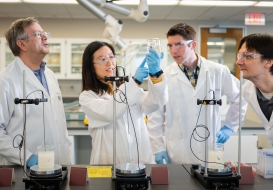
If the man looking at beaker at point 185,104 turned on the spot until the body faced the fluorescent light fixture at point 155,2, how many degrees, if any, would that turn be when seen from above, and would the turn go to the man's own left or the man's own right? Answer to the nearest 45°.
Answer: approximately 135° to the man's own right

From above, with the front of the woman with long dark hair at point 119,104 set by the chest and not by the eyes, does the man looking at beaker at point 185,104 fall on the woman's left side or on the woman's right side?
on the woman's left side

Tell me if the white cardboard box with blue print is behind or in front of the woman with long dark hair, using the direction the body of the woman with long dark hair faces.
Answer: in front

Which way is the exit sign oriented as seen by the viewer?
toward the camera

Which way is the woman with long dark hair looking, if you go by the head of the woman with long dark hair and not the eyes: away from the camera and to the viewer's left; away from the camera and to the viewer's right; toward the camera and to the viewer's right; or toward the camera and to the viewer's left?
toward the camera and to the viewer's right

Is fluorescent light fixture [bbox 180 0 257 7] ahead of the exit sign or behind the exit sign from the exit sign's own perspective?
ahead

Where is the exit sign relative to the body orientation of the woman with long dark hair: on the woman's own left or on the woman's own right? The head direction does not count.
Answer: on the woman's own left

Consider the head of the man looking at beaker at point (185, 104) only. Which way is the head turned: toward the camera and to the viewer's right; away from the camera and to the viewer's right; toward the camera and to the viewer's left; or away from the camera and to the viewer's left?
toward the camera and to the viewer's left

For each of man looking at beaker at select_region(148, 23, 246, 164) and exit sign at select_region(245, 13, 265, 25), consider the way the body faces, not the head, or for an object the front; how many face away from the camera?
0

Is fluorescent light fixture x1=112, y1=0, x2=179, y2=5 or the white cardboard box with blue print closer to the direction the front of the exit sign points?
the white cardboard box with blue print

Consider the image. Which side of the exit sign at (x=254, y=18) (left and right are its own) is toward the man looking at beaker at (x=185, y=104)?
front

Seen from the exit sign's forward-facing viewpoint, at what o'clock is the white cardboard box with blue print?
The white cardboard box with blue print is roughly at 12 o'clock from the exit sign.

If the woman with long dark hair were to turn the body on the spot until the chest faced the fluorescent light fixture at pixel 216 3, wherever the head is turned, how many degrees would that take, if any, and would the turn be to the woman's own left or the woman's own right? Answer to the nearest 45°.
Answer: approximately 90° to the woman's own left

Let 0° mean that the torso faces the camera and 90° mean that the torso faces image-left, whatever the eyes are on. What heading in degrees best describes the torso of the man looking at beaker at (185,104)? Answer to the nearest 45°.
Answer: approximately 45°
